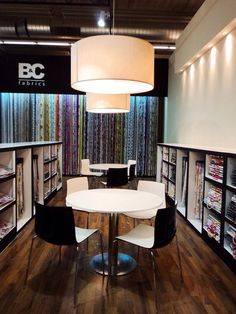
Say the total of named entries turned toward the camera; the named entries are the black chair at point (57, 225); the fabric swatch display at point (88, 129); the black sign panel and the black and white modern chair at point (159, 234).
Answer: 2

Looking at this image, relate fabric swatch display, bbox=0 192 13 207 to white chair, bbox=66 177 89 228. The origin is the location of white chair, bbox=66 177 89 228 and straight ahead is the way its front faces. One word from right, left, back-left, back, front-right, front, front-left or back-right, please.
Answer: back-right

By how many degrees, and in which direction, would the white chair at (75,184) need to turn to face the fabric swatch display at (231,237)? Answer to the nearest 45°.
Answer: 0° — it already faces it

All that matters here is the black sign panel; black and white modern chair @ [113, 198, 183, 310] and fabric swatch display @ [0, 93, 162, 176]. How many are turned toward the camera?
2

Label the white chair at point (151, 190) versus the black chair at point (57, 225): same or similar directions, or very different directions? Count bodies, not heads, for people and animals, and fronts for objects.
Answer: very different directions

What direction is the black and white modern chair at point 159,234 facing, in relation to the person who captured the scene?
facing away from the viewer and to the left of the viewer

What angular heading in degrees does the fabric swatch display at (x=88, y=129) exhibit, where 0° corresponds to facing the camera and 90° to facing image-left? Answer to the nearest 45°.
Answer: approximately 0°

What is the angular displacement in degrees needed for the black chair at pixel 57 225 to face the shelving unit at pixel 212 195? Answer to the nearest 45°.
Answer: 0° — it already faces it

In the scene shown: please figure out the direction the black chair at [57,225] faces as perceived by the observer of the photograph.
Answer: facing away from the viewer and to the right of the viewer
